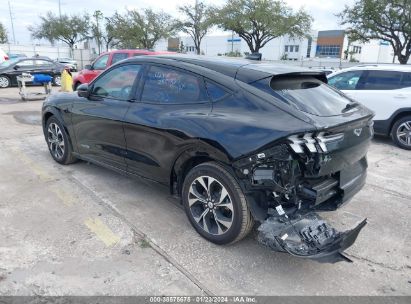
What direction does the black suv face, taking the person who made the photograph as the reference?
facing away from the viewer and to the left of the viewer

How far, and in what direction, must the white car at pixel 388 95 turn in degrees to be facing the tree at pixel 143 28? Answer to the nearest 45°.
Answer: approximately 45° to its right

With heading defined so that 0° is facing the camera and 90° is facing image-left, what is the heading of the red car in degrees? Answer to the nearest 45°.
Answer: approximately 90°

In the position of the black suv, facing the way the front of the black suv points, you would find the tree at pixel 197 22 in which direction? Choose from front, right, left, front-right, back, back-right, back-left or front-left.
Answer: front-right

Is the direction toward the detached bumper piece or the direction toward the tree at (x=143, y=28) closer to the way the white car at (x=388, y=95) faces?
the tree

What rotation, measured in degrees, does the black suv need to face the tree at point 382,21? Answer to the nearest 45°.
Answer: approximately 90° to its right

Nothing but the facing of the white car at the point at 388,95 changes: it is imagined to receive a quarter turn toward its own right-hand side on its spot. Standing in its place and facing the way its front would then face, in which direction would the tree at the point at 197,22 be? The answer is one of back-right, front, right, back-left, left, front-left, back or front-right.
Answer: front-left

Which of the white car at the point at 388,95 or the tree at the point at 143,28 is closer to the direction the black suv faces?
the tree

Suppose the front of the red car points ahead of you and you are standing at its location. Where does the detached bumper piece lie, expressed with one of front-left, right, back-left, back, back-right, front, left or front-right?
left

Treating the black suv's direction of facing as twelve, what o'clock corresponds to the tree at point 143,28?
The tree is roughly at 1 o'clock from the black suv.

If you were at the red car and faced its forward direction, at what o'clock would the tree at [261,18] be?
The tree is roughly at 4 o'clock from the red car.

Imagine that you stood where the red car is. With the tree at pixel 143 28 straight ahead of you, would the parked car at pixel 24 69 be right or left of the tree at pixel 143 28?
left

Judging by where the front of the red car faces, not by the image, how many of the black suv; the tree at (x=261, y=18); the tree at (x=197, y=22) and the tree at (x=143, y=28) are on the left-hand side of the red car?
1

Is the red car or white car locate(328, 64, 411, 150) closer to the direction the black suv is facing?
the red car

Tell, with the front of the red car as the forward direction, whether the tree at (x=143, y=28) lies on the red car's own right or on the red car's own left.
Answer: on the red car's own right
